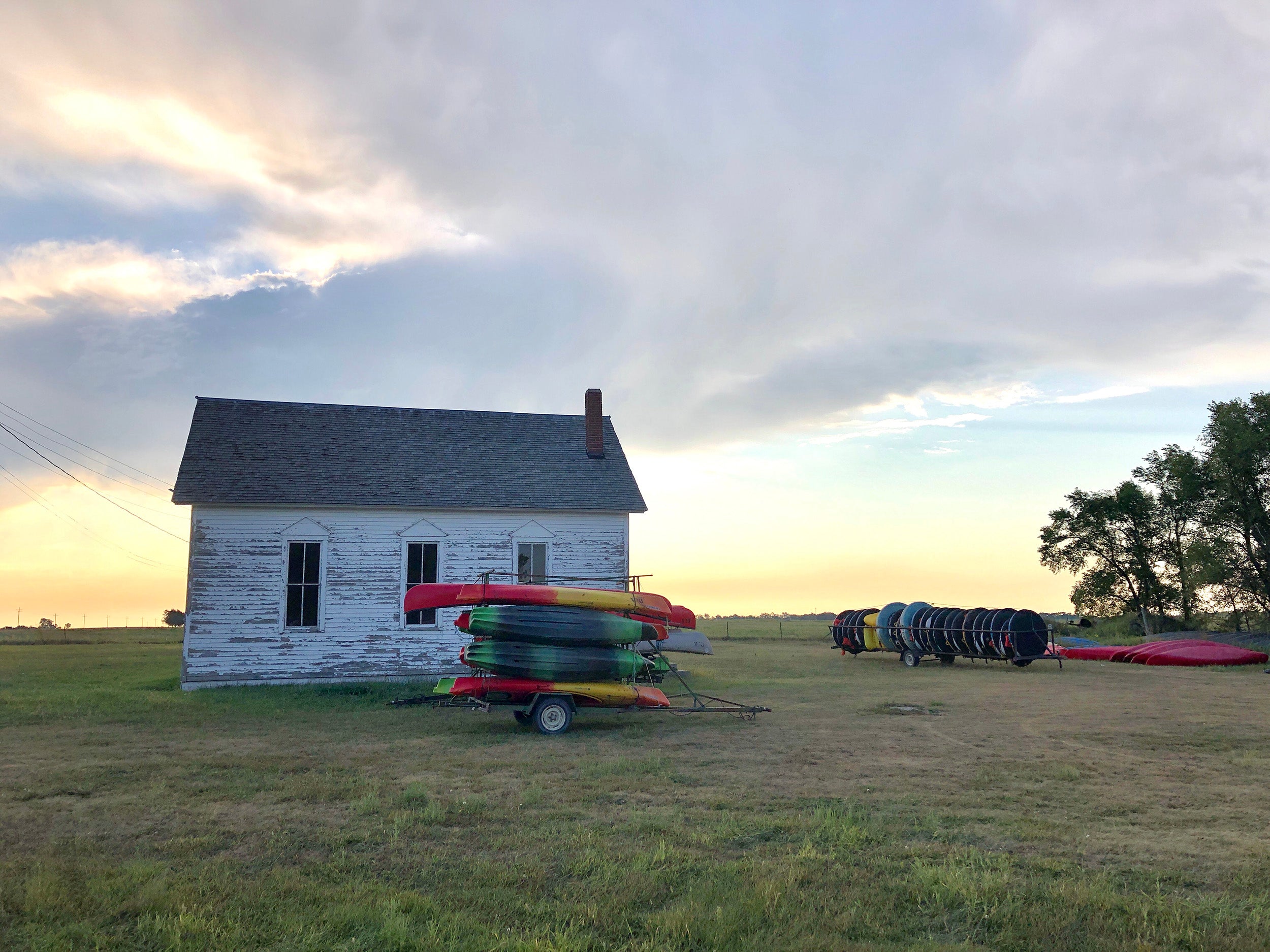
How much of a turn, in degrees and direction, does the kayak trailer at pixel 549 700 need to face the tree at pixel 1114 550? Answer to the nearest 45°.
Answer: approximately 45° to its left

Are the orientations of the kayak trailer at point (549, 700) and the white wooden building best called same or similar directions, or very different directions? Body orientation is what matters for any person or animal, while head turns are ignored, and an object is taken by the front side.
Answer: very different directions

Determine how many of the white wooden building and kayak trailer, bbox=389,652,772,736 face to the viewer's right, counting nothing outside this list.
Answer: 1

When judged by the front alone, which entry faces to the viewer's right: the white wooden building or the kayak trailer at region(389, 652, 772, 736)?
the kayak trailer

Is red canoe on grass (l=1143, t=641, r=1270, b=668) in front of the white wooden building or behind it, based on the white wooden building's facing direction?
behind

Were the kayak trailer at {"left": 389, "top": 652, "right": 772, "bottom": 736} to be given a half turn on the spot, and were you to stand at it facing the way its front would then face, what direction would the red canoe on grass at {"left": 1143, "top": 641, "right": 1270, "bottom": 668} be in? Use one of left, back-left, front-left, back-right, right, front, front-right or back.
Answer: back-right

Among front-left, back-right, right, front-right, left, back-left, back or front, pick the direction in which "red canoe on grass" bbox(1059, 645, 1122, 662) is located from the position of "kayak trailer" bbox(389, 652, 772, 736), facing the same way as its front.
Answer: front-left

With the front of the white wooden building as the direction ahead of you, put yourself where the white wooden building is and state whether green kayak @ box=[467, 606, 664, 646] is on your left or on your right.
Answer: on your left

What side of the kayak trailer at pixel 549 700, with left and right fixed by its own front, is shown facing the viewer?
right
